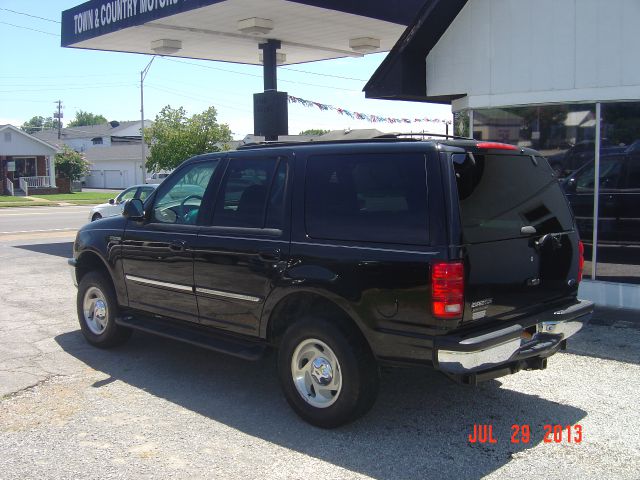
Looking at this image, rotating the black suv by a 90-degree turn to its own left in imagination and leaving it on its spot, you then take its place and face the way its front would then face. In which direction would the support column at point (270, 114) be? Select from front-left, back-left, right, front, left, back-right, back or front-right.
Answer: back-right

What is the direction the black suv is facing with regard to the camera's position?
facing away from the viewer and to the left of the viewer

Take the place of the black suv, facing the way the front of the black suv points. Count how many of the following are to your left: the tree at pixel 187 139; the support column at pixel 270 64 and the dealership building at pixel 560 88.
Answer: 0

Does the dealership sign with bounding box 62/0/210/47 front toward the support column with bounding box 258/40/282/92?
no

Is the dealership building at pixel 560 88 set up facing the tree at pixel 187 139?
no

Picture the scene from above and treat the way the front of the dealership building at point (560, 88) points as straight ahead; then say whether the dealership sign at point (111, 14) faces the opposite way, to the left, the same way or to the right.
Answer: the same way

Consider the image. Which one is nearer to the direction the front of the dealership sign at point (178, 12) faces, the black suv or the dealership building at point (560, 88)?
the black suv

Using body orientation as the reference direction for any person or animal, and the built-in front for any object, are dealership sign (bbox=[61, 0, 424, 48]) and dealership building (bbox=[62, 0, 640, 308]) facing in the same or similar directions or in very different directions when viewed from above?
same or similar directions

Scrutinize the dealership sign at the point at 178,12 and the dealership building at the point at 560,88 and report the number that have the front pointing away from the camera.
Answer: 0

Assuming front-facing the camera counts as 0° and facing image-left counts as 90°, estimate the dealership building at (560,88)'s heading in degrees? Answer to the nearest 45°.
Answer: approximately 45°

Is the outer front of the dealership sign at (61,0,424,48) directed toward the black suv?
no

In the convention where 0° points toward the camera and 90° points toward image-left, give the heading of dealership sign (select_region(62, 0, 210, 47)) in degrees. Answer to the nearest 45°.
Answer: approximately 45°
